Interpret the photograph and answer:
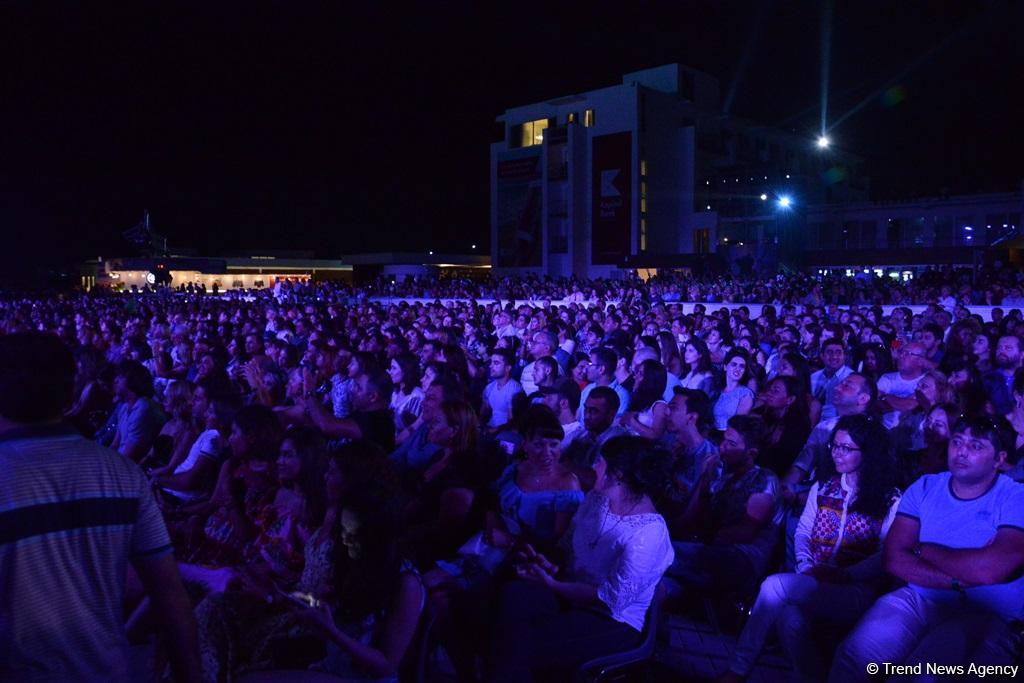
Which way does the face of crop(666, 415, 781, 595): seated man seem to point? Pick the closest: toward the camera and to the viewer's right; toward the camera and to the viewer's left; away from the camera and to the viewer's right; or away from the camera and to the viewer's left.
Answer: toward the camera and to the viewer's left

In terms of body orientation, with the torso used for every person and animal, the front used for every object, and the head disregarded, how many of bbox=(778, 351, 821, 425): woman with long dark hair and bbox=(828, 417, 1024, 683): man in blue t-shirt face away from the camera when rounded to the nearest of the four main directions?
0

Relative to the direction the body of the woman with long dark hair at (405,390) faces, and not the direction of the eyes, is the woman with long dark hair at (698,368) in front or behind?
behind

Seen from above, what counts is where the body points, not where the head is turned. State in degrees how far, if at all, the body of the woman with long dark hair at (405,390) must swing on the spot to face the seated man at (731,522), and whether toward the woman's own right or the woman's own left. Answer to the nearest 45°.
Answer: approximately 90° to the woman's own left

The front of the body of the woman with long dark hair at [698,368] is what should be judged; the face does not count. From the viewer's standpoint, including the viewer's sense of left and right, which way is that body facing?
facing the viewer and to the left of the viewer

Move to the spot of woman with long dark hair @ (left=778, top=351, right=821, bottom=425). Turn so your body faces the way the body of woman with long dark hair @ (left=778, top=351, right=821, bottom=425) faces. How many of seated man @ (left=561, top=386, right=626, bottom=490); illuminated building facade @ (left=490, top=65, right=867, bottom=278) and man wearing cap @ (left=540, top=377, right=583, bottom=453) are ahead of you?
2

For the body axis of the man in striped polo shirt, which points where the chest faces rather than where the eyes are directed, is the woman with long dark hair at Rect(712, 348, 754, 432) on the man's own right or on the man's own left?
on the man's own right

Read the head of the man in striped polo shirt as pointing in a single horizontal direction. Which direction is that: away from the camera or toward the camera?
away from the camera

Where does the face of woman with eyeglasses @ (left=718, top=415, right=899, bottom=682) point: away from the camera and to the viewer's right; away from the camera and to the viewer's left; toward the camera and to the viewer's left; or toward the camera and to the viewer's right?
toward the camera and to the viewer's left

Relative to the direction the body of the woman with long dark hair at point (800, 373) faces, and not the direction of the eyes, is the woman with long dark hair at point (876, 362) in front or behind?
behind

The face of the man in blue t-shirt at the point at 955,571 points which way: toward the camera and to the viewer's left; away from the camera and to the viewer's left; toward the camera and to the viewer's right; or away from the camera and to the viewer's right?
toward the camera and to the viewer's left

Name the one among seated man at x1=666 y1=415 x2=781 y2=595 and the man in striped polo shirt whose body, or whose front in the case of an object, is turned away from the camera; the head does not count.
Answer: the man in striped polo shirt

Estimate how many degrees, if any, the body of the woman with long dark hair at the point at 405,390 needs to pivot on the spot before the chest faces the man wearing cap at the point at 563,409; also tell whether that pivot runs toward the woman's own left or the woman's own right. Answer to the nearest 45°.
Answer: approximately 90° to the woman's own left

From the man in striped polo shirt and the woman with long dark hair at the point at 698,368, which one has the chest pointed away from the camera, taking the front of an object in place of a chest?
the man in striped polo shirt

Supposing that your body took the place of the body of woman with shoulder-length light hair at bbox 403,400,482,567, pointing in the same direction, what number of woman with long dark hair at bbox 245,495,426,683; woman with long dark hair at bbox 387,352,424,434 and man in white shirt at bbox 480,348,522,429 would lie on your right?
2
